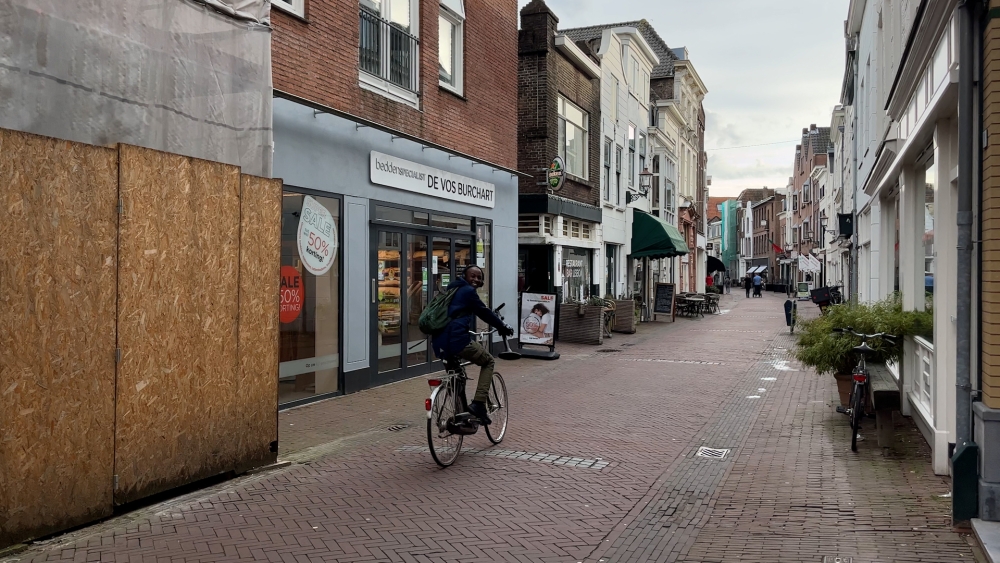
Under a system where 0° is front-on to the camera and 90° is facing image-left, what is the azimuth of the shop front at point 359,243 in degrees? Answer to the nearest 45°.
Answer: approximately 315°

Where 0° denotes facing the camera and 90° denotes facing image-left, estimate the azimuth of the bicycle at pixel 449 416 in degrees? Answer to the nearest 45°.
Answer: approximately 225°

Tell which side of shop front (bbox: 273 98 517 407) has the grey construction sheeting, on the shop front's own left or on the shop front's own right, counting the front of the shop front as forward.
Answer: on the shop front's own right

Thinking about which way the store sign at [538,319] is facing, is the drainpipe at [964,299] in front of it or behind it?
in front

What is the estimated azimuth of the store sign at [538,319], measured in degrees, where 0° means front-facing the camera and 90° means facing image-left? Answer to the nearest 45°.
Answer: approximately 0°

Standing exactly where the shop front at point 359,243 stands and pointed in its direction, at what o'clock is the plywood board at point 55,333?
The plywood board is roughly at 2 o'clock from the shop front.

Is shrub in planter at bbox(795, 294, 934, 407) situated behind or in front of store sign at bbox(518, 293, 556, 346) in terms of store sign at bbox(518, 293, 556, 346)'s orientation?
in front

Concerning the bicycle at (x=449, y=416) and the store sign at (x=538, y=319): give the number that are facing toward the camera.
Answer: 1

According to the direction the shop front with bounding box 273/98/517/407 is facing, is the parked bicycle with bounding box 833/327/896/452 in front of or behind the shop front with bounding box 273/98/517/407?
in front

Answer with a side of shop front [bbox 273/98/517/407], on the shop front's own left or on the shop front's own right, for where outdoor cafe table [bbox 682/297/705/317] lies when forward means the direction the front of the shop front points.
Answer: on the shop front's own left
